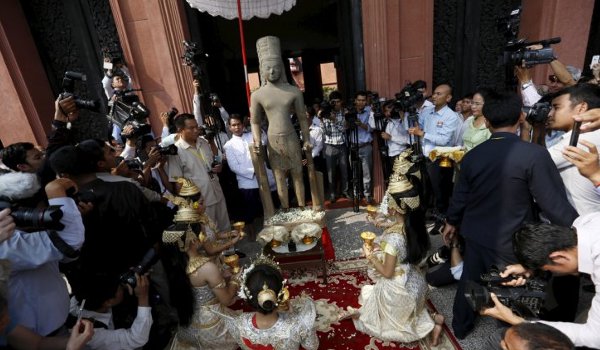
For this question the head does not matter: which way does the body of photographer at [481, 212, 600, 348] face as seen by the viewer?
to the viewer's left

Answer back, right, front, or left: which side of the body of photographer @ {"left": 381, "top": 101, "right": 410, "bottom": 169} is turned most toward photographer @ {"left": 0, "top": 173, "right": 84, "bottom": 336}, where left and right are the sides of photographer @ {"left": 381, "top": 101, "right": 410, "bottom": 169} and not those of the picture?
front

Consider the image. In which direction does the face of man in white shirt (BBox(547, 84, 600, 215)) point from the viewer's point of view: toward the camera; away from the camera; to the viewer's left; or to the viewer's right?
to the viewer's left

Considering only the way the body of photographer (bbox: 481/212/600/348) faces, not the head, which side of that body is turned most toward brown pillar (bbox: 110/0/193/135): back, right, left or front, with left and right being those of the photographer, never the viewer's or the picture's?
front

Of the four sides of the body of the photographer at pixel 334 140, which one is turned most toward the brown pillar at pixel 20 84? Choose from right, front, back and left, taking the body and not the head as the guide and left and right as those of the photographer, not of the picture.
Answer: right

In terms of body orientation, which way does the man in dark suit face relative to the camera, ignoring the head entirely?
away from the camera

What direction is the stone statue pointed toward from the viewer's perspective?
toward the camera

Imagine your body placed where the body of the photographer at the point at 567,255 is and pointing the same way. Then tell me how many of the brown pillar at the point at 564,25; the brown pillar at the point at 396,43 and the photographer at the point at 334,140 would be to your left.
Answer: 0

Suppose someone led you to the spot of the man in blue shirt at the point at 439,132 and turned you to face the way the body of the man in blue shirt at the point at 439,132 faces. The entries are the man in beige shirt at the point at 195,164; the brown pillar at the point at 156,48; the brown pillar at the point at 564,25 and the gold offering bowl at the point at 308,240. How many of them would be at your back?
1

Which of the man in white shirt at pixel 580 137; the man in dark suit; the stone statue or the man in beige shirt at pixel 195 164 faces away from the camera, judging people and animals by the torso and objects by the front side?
the man in dark suit

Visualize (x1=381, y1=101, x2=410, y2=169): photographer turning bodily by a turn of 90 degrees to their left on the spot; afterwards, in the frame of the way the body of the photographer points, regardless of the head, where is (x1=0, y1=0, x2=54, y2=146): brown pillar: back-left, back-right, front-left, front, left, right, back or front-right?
back-right

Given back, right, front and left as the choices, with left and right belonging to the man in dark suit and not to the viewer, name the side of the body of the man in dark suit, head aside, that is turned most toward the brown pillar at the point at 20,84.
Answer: left

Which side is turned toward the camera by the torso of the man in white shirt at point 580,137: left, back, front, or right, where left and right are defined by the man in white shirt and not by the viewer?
left

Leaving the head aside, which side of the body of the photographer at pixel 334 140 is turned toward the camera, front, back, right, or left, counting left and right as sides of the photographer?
front

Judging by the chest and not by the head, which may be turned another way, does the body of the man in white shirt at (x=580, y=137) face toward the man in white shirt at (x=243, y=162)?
yes
